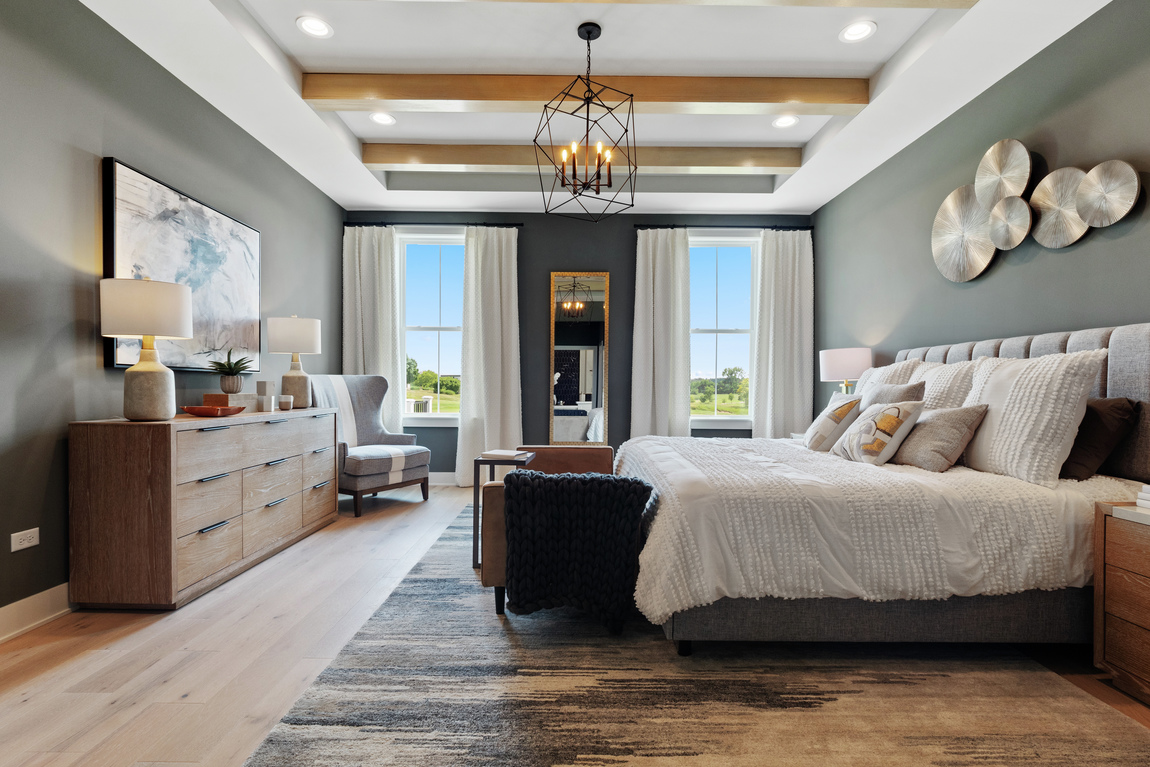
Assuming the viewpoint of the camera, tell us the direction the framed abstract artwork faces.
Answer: facing the viewer and to the right of the viewer

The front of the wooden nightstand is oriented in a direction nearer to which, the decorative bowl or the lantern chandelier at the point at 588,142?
the decorative bowl

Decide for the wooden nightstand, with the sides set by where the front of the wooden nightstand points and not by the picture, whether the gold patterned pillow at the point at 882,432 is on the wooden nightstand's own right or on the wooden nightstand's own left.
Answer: on the wooden nightstand's own right

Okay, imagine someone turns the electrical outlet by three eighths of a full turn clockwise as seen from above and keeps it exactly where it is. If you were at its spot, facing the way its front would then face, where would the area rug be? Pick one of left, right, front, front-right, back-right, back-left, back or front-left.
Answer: back-left

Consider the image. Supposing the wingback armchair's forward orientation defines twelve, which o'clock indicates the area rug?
The area rug is roughly at 1 o'clock from the wingback armchair.

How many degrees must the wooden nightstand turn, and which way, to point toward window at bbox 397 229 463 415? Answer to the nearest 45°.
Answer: approximately 45° to its right

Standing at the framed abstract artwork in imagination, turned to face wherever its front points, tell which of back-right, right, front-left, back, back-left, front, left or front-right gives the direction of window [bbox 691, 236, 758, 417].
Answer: front-left

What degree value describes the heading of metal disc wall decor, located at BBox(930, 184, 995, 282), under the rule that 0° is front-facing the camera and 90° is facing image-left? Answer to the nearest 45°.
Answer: approximately 45°

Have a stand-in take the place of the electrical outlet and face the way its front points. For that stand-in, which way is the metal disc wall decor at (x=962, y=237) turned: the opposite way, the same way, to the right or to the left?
the opposite way

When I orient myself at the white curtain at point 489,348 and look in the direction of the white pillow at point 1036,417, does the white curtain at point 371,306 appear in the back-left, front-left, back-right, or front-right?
back-right

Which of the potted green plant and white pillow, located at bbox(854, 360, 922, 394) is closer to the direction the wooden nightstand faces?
the potted green plant

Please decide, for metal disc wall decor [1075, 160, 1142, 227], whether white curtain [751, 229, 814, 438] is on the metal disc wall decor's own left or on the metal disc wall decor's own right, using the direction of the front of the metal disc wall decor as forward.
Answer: on the metal disc wall decor's own right
